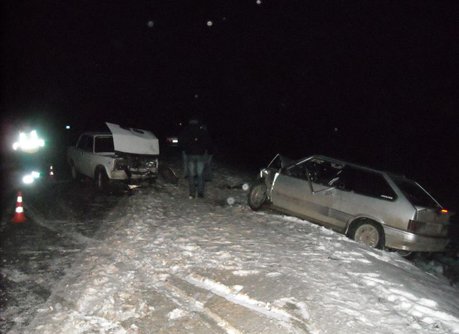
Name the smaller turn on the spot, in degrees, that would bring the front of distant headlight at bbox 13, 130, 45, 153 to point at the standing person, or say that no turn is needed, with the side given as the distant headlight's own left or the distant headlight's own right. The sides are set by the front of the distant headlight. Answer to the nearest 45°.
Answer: approximately 45° to the distant headlight's own left

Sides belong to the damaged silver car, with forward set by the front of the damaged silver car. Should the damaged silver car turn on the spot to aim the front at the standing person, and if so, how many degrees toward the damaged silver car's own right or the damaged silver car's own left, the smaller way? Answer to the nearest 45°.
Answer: approximately 45° to the damaged silver car's own left

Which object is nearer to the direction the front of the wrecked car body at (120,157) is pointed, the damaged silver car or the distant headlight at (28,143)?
the damaged silver car

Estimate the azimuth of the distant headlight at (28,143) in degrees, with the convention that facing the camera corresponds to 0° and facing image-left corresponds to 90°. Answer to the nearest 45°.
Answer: approximately 0°

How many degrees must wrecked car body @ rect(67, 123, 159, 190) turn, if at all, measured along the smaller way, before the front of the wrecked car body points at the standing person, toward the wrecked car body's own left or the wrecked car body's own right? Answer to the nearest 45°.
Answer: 0° — it already faces them

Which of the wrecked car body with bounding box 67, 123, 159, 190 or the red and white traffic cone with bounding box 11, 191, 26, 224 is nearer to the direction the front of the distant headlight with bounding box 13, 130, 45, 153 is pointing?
the red and white traffic cone

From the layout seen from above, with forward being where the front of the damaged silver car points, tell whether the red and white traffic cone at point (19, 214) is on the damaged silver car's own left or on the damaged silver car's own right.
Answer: on the damaged silver car's own left

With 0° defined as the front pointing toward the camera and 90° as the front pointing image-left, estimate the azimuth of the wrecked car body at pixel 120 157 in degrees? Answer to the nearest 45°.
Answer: approximately 315°

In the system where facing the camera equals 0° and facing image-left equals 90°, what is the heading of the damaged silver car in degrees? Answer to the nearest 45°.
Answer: approximately 135°

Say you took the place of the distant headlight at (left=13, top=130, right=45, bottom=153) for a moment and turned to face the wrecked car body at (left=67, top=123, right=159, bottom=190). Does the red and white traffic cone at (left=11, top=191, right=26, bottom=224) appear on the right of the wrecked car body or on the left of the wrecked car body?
right

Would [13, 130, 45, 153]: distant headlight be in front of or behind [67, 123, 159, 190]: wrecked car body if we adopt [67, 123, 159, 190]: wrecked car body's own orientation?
behind

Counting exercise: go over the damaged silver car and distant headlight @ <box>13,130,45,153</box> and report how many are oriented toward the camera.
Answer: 1

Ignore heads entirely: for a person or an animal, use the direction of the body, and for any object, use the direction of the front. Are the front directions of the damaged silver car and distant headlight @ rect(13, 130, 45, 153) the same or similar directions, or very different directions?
very different directions

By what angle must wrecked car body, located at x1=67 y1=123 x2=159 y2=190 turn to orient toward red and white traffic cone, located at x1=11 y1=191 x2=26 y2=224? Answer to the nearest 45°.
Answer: approximately 90° to its right
